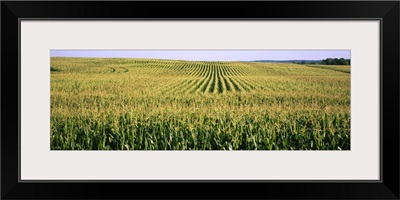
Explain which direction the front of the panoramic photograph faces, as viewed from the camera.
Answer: facing the viewer
